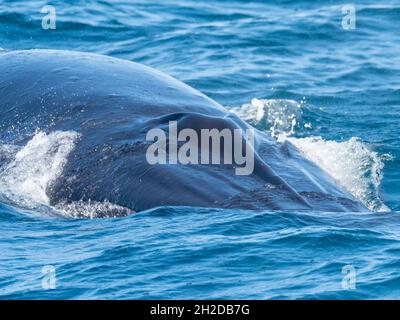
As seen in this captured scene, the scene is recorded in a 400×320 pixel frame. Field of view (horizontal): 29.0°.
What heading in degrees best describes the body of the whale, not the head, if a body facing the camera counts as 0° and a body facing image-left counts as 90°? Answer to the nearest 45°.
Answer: approximately 270°
